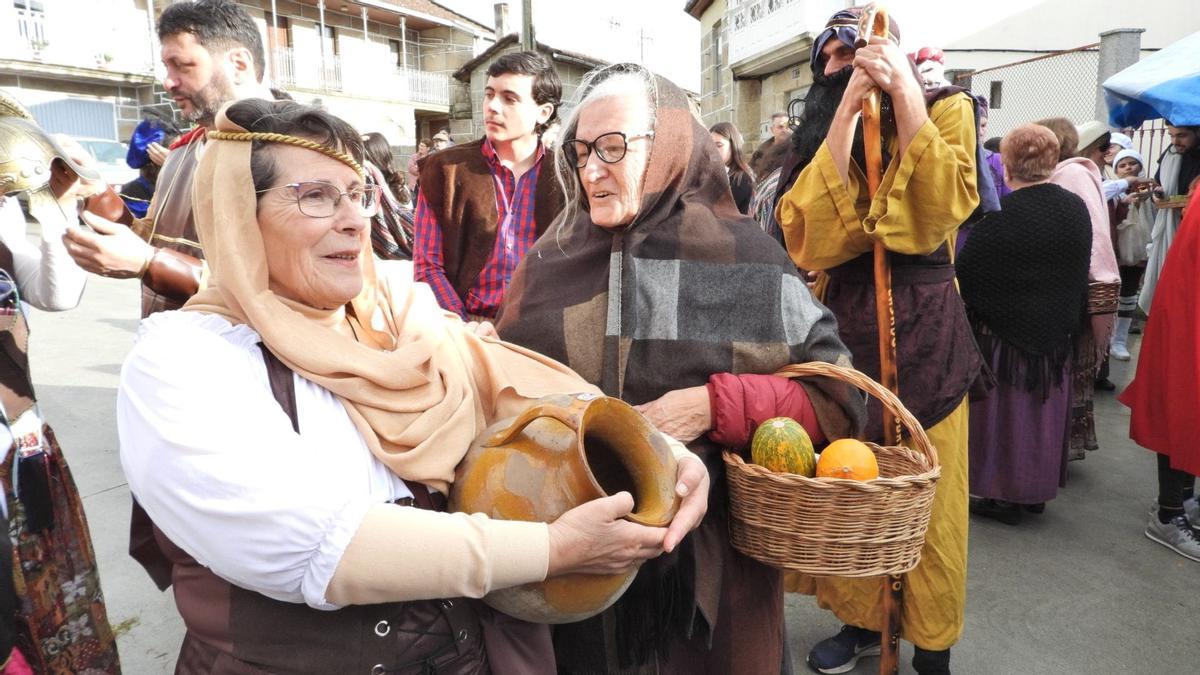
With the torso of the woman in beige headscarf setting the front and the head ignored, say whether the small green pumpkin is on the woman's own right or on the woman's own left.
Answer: on the woman's own left

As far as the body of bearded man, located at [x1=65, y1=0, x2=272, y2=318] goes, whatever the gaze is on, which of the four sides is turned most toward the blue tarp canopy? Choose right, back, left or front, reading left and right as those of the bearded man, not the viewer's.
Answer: back

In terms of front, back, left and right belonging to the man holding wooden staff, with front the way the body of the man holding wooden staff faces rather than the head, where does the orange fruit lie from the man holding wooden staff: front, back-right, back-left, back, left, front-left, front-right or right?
front-left

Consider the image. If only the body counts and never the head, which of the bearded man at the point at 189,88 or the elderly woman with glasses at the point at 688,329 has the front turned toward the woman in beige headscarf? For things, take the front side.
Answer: the elderly woman with glasses

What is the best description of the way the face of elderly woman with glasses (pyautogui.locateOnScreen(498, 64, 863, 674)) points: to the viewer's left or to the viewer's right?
to the viewer's left

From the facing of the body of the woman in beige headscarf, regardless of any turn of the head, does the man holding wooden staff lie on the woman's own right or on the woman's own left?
on the woman's own left

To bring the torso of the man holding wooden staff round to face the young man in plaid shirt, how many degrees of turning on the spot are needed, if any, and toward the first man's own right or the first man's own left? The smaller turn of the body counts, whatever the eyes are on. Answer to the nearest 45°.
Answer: approximately 45° to the first man's own right

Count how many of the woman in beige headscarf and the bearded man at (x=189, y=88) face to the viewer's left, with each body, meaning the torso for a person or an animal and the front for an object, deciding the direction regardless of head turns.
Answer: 1

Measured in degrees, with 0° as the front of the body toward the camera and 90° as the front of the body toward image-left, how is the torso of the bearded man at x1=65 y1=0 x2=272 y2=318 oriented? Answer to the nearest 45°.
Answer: approximately 90°

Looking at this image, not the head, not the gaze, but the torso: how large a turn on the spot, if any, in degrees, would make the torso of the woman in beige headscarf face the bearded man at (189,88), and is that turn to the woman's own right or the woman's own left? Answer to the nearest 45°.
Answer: approximately 135° to the woman's own left

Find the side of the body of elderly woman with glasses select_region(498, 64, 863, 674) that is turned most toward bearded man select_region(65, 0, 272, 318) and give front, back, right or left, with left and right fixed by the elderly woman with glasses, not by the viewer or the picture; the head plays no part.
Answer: right

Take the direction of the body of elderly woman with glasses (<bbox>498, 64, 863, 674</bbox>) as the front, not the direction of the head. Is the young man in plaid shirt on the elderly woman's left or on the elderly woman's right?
on the elderly woman's right

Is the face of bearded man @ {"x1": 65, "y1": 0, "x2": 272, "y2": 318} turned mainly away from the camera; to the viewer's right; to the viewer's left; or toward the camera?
to the viewer's left

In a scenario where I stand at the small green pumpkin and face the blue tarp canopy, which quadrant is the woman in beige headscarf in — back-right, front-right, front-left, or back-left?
back-left

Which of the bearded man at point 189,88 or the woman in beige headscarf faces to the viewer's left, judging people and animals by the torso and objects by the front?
the bearded man

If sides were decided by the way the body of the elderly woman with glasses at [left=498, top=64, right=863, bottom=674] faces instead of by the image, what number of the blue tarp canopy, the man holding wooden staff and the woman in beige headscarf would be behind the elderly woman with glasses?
2
